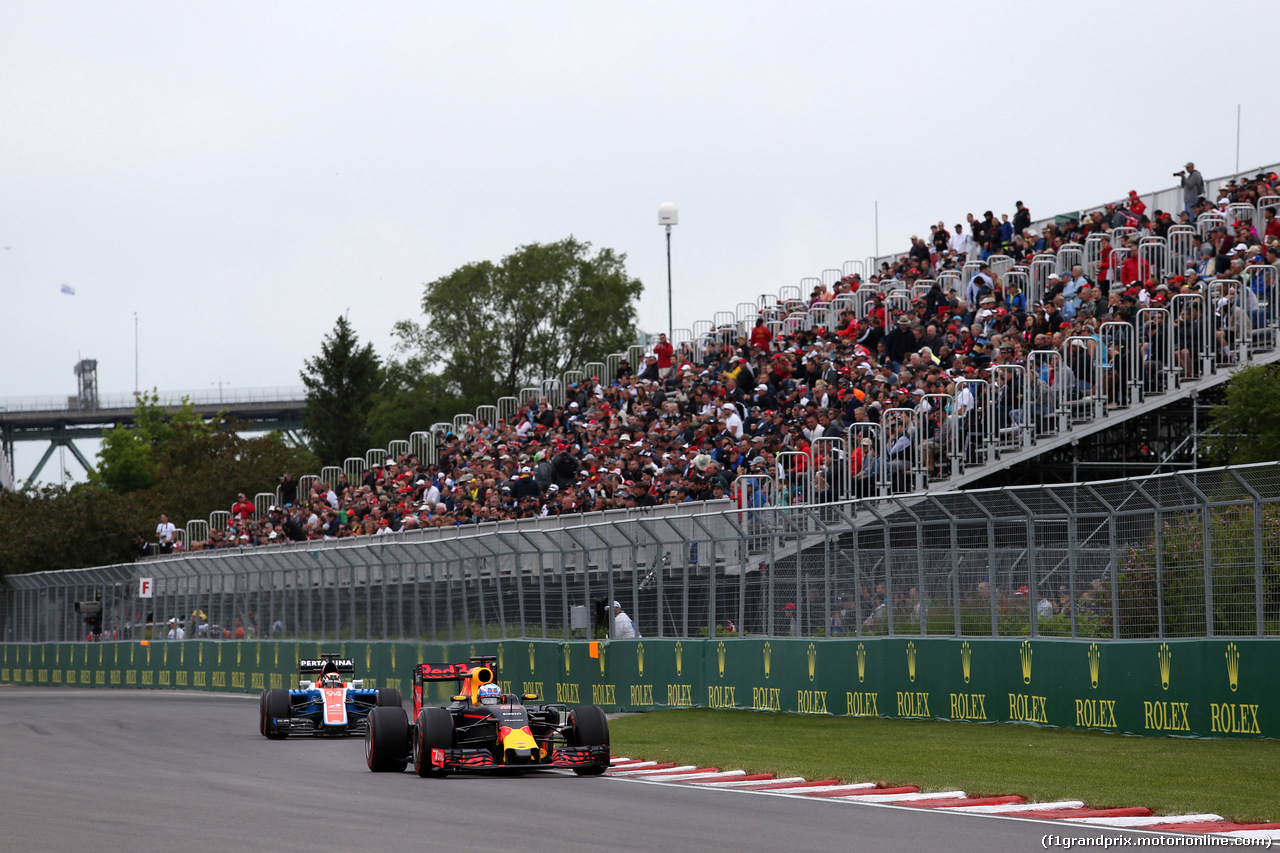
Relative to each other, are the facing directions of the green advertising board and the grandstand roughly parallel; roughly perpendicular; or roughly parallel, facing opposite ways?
roughly parallel

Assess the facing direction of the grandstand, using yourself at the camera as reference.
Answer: facing the viewer and to the left of the viewer

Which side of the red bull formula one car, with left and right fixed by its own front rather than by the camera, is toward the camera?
front

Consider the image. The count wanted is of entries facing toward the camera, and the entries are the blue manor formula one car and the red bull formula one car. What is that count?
2

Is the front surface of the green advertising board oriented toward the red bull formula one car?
yes

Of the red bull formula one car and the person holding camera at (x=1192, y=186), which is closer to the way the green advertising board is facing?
the red bull formula one car

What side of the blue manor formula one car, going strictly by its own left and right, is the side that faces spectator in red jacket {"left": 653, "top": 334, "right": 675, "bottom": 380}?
back

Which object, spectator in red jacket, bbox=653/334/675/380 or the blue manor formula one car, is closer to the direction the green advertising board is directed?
the blue manor formula one car

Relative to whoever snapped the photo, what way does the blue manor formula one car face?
facing the viewer

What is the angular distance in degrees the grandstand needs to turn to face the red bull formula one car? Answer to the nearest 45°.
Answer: approximately 45° to its left

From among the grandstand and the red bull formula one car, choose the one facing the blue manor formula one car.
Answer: the grandstand

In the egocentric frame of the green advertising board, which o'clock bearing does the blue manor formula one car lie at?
The blue manor formula one car is roughly at 2 o'clock from the green advertising board.

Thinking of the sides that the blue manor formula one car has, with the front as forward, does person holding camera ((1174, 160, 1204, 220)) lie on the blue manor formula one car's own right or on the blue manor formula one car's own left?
on the blue manor formula one car's own left

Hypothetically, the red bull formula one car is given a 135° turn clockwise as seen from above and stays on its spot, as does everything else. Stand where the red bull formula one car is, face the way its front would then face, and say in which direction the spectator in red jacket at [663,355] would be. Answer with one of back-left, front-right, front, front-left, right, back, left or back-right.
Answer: front-right
